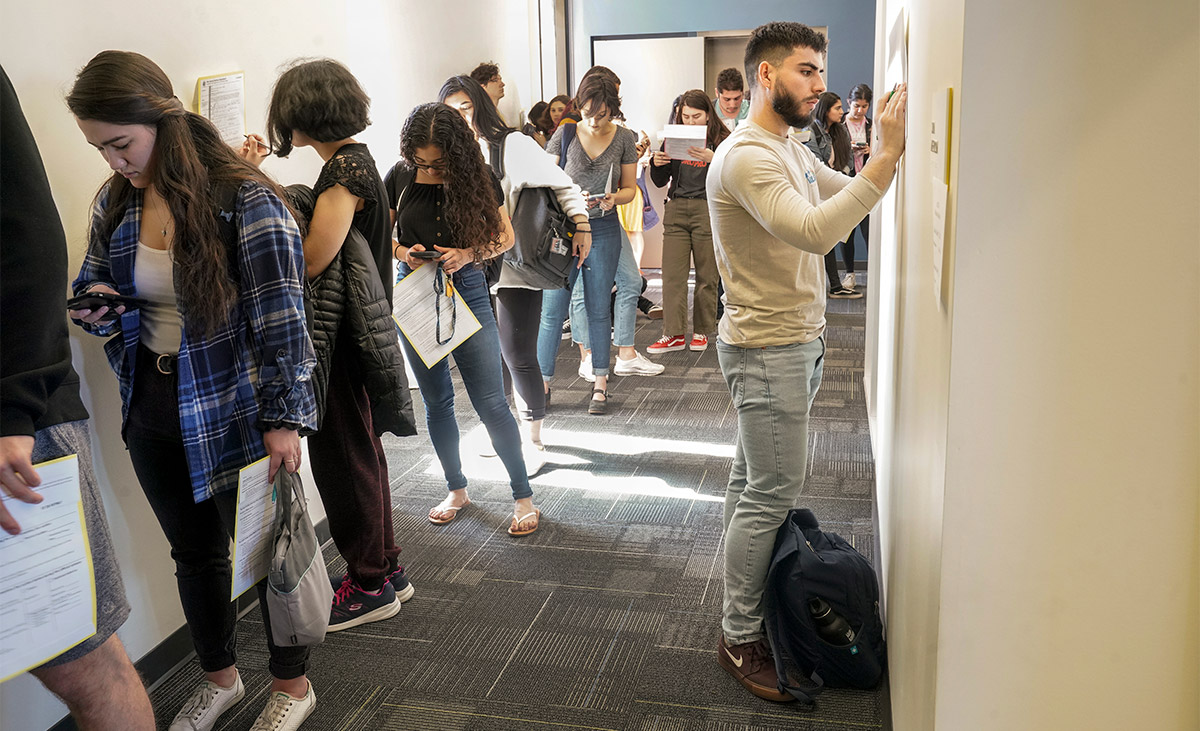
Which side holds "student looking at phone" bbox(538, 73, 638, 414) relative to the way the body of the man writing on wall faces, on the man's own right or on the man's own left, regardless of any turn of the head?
on the man's own left

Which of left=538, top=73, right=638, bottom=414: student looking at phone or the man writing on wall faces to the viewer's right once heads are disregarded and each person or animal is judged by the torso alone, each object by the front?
the man writing on wall

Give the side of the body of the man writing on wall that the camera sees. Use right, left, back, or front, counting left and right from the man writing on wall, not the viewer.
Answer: right

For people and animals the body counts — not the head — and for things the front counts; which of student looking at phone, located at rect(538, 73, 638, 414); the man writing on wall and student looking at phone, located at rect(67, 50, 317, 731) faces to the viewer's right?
the man writing on wall

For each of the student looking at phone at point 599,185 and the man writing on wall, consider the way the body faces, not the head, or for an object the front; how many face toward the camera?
1
